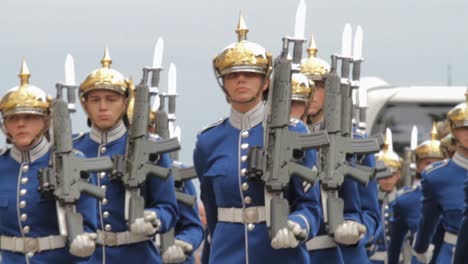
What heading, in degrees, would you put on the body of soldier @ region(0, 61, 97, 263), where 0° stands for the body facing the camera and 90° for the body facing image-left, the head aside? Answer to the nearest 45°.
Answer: approximately 0°

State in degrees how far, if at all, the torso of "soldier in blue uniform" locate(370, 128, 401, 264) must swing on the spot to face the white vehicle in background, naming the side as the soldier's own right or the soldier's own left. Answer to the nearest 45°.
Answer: approximately 180°

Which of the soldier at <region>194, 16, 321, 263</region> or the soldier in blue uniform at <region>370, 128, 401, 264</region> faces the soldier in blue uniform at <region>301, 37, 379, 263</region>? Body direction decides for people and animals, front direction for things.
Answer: the soldier in blue uniform at <region>370, 128, 401, 264</region>

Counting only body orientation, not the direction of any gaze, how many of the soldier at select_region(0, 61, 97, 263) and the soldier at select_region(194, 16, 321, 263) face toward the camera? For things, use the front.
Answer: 2
